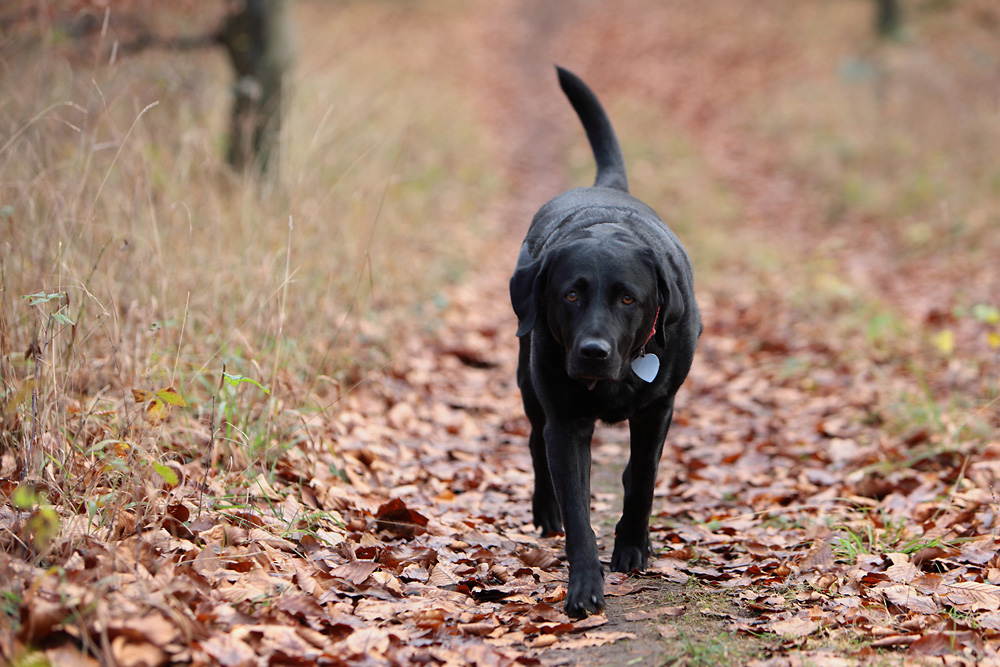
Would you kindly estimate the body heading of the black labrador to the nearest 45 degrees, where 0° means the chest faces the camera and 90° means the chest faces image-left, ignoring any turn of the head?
approximately 0°

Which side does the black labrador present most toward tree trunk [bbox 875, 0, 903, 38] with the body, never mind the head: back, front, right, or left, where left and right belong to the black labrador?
back

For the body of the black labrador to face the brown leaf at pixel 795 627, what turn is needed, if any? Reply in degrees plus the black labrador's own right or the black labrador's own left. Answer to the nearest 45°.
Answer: approximately 45° to the black labrador's own left

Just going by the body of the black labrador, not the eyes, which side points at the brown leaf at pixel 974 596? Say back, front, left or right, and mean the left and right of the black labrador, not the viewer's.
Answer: left
